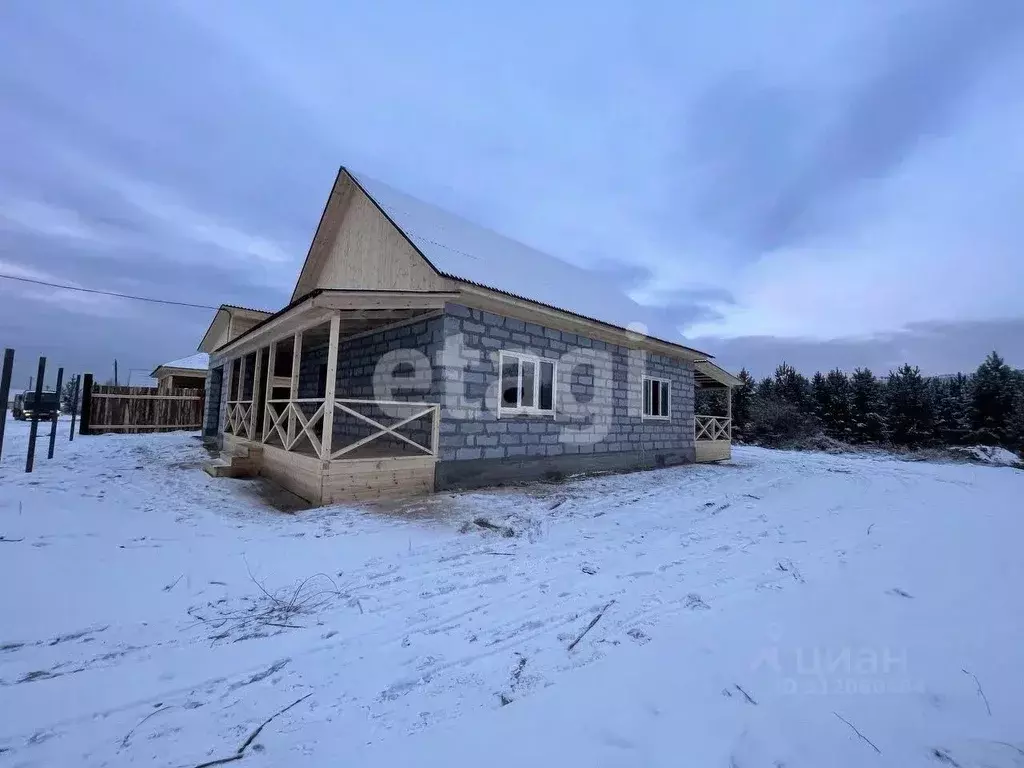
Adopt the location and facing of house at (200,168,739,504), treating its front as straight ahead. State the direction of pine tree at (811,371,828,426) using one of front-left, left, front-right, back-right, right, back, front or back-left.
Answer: back

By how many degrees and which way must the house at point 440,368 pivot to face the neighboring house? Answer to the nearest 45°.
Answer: approximately 90° to its right

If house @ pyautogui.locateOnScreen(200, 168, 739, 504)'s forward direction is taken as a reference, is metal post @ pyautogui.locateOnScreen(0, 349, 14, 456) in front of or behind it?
in front

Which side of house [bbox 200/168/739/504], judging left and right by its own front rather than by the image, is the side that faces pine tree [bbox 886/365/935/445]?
back

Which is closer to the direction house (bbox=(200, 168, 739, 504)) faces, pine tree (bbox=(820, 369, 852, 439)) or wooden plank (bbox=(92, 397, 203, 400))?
the wooden plank

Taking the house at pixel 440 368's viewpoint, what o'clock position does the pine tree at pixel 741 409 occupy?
The pine tree is roughly at 6 o'clock from the house.

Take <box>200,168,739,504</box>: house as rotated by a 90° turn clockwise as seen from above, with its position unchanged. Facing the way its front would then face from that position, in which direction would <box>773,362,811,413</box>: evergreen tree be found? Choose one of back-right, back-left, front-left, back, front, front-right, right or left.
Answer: right

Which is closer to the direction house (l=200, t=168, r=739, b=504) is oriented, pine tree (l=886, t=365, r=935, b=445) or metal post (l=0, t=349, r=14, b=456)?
the metal post

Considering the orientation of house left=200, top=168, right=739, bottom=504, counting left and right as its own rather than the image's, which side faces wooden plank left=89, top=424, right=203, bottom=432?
right

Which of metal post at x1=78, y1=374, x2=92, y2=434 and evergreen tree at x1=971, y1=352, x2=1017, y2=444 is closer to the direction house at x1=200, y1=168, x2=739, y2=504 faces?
the metal post

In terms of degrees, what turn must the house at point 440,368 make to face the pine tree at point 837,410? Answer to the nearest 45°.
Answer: approximately 180°

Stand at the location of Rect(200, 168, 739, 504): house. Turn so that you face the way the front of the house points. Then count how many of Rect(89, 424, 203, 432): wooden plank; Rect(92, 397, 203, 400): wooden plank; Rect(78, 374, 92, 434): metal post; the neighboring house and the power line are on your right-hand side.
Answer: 5

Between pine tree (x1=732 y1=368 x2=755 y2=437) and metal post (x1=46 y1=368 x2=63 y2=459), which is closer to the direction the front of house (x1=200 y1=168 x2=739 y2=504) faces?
the metal post

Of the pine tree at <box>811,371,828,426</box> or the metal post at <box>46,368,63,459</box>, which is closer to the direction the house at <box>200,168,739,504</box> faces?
the metal post

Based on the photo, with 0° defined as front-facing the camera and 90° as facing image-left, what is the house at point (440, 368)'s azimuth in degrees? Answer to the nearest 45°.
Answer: approximately 45°
